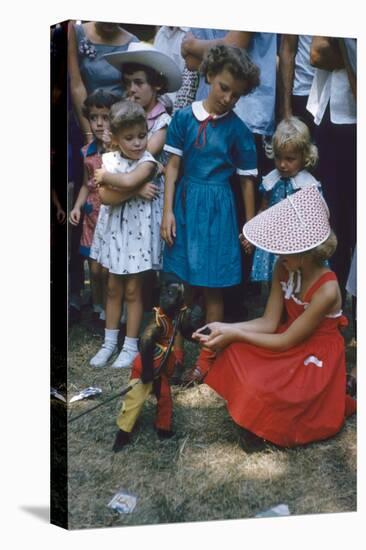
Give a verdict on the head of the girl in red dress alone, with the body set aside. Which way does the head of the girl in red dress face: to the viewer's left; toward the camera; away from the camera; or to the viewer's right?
to the viewer's left

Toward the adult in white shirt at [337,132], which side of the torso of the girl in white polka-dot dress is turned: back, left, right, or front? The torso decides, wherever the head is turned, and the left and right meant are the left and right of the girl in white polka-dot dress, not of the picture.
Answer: left

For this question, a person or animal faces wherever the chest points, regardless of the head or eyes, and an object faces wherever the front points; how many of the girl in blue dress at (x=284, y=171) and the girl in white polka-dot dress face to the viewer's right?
0

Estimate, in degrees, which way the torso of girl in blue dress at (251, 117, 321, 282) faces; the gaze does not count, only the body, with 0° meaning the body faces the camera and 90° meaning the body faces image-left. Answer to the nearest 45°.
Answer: approximately 45°

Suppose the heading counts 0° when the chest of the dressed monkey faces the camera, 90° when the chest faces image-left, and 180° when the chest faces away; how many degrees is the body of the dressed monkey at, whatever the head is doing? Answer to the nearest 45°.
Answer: approximately 315°

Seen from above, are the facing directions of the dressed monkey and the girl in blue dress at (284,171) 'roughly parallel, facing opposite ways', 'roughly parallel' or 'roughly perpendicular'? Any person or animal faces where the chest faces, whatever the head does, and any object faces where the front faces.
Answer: roughly perpendicular

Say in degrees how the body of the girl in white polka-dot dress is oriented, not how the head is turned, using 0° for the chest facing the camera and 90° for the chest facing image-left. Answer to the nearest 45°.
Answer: approximately 0°

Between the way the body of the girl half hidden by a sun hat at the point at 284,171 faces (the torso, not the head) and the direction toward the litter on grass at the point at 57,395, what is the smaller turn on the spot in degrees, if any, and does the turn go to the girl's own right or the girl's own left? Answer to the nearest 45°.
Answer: approximately 45° to the girl's own right
